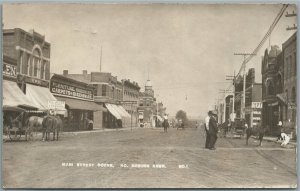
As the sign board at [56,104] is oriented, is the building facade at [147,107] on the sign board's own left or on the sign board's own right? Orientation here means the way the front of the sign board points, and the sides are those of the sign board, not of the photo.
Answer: on the sign board's own left

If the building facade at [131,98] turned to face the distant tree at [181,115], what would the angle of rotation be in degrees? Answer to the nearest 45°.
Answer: approximately 45° to its left

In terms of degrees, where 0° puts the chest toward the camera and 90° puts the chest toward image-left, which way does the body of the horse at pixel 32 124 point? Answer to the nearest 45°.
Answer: approximately 270°

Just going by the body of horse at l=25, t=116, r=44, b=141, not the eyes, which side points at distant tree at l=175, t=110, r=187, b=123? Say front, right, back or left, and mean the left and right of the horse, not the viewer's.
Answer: left
